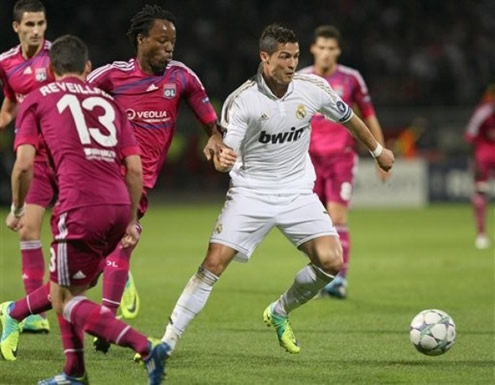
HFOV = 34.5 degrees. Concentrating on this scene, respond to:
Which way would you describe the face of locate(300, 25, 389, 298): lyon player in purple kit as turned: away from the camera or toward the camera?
toward the camera

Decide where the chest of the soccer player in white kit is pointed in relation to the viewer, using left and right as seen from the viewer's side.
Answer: facing the viewer and to the right of the viewer

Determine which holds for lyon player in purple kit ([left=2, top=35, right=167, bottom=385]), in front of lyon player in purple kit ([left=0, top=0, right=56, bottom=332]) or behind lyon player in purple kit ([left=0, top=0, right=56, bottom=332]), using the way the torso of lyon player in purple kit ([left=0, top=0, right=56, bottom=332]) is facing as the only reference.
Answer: in front

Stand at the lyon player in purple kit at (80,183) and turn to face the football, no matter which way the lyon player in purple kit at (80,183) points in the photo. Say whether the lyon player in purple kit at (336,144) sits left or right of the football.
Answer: left

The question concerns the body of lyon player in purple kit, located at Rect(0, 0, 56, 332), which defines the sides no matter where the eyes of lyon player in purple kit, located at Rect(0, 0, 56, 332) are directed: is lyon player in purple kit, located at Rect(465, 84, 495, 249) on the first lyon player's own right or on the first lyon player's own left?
on the first lyon player's own left

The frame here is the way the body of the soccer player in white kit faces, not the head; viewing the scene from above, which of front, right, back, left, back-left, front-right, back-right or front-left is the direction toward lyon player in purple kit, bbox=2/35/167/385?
right

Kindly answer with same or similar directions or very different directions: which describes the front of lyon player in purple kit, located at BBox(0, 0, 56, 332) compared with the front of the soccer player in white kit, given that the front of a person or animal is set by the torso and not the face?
same or similar directions

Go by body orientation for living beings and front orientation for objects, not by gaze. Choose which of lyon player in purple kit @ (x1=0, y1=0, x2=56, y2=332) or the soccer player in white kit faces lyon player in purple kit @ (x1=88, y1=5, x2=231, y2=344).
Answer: lyon player in purple kit @ (x1=0, y1=0, x2=56, y2=332)
